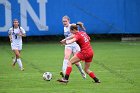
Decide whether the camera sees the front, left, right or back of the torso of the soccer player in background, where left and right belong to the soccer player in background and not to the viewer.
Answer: front
